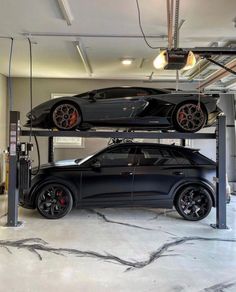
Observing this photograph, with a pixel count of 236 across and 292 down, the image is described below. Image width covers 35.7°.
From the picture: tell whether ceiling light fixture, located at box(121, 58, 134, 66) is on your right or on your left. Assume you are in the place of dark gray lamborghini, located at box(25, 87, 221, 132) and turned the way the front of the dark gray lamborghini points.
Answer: on your right

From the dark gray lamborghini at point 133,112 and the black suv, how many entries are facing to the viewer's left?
2

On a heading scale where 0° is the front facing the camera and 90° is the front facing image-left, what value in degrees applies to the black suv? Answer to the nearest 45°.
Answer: approximately 90°

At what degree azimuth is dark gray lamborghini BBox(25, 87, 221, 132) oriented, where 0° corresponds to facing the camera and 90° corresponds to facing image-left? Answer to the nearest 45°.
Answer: approximately 90°

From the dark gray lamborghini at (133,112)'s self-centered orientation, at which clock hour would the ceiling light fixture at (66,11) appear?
The ceiling light fixture is roughly at 10 o'clock from the dark gray lamborghini.

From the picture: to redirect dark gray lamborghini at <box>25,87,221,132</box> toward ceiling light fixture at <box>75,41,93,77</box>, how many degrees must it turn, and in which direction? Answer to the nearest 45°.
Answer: approximately 45° to its right
